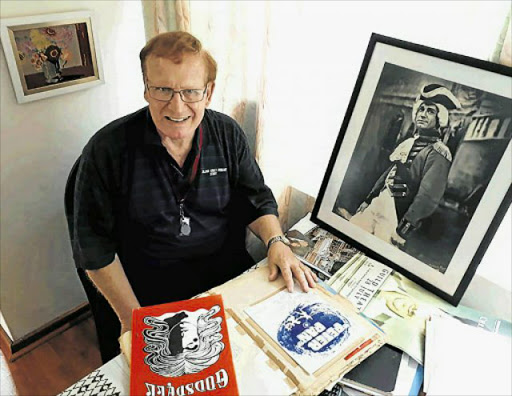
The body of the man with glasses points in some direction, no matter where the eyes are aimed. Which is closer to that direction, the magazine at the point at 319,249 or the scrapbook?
the scrapbook

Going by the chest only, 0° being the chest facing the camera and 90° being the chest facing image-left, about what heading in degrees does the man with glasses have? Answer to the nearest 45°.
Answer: approximately 0°
